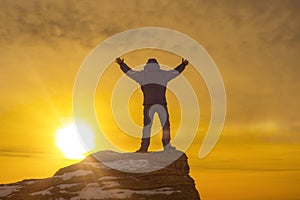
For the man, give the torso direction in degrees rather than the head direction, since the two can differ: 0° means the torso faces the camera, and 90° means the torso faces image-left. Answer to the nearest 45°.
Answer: approximately 180°
